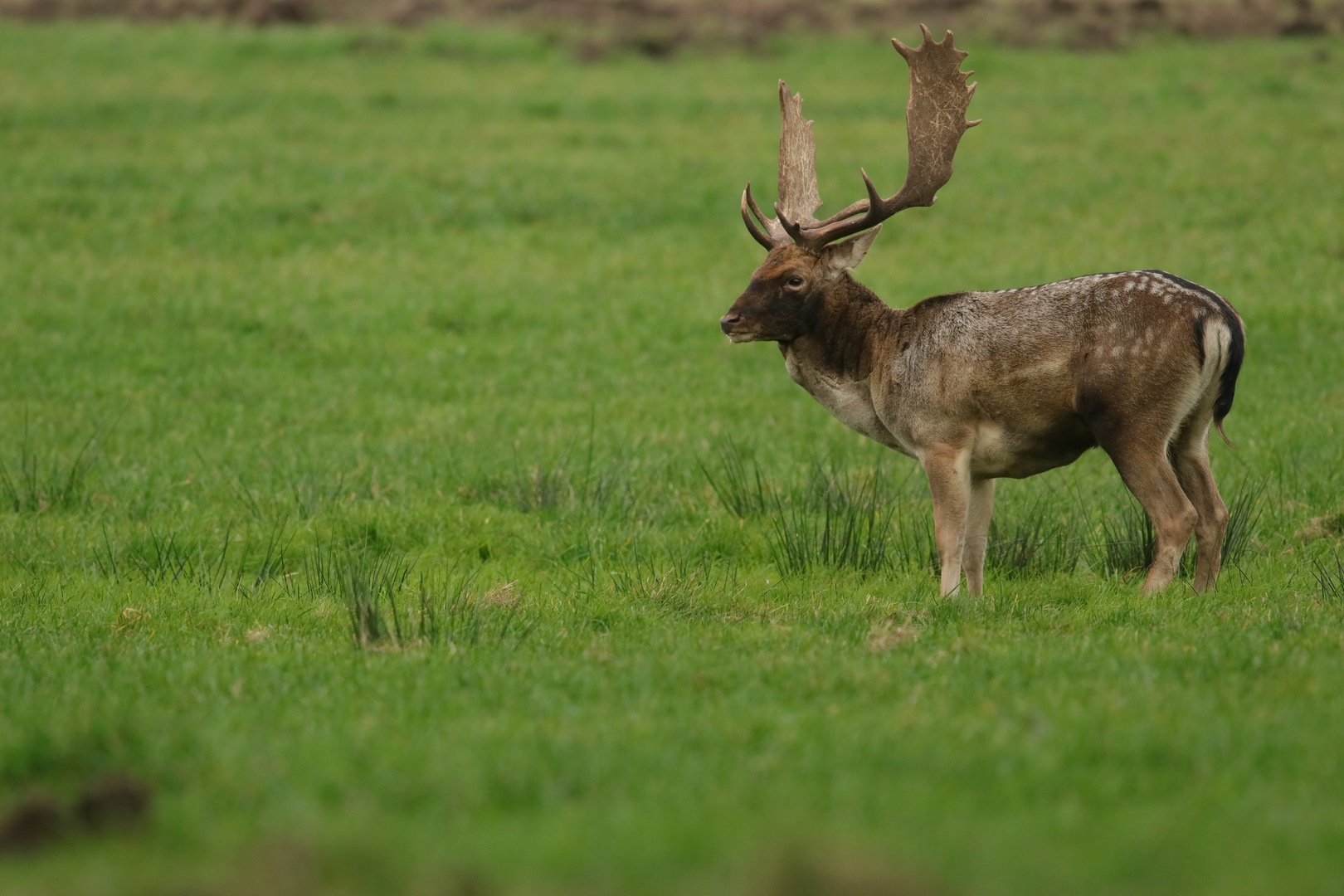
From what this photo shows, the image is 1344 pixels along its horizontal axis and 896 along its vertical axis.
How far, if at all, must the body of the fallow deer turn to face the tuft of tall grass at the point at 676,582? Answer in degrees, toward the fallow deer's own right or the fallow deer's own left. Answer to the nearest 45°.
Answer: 0° — it already faces it

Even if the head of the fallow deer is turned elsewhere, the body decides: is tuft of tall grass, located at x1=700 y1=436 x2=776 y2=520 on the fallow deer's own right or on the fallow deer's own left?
on the fallow deer's own right

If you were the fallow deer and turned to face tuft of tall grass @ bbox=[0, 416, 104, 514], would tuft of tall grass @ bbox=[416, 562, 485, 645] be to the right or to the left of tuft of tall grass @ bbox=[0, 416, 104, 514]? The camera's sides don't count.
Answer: left

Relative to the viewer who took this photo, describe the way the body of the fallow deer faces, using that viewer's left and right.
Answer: facing to the left of the viewer

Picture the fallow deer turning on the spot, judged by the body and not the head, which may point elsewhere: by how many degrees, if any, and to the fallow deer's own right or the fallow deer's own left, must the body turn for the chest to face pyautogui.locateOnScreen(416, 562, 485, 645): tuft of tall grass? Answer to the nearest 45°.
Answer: approximately 45° to the fallow deer's own left

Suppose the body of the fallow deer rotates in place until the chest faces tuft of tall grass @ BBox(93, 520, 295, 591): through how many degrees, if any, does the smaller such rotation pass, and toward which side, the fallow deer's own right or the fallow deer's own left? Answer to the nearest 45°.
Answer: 0° — it already faces it
